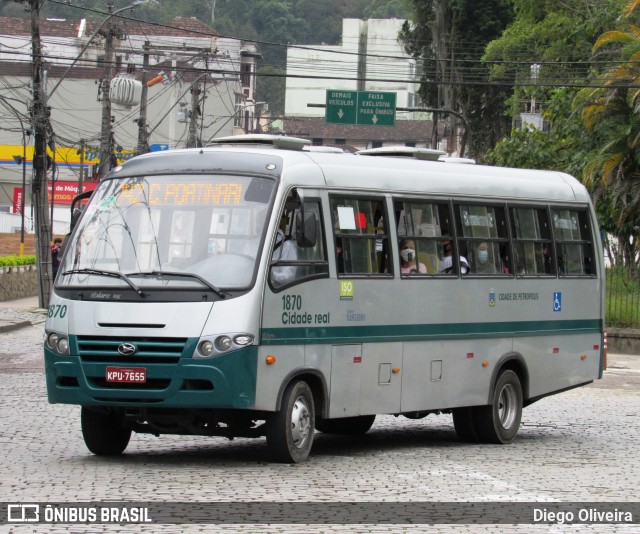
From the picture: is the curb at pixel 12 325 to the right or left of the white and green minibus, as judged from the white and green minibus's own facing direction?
on its right

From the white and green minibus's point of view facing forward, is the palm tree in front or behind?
behind

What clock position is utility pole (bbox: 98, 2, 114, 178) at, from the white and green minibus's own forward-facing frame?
The utility pole is roughly at 4 o'clock from the white and green minibus.

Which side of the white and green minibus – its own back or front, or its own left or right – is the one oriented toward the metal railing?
back

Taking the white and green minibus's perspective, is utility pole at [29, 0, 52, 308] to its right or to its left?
on its right

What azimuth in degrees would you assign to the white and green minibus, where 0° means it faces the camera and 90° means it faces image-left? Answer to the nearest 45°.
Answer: approximately 45°
